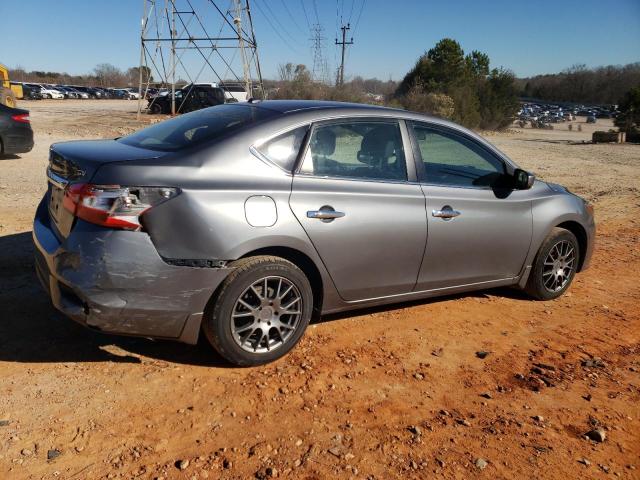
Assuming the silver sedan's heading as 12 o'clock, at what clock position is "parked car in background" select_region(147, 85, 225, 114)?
The parked car in background is roughly at 10 o'clock from the silver sedan.

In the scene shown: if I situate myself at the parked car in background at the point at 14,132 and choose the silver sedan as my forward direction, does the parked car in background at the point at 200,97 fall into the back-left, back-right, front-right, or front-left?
back-left

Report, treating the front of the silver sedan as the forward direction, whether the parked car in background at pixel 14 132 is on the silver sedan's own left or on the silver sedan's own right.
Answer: on the silver sedan's own left

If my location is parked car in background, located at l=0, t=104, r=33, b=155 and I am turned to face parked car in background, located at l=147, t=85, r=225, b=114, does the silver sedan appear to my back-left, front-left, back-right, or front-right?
back-right

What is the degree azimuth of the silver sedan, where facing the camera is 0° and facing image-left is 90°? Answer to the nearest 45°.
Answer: approximately 225°
